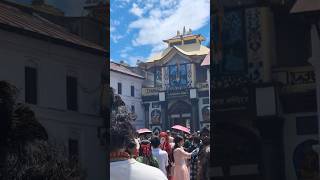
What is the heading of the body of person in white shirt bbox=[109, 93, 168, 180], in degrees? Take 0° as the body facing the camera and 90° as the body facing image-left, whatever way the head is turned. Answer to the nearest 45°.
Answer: approximately 180°
